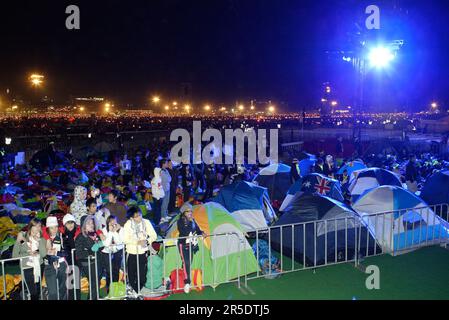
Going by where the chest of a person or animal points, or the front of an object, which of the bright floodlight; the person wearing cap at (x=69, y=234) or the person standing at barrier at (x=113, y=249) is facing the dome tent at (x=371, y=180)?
the bright floodlight

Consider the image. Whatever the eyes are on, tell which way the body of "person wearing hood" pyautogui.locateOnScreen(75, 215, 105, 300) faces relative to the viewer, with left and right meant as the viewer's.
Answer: facing the viewer and to the right of the viewer

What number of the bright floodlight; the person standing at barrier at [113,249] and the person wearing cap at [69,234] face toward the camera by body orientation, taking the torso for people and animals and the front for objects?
3

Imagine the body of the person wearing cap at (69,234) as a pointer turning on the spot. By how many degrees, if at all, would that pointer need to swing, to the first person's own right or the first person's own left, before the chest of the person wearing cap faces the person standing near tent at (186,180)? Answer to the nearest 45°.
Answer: approximately 135° to the first person's own left

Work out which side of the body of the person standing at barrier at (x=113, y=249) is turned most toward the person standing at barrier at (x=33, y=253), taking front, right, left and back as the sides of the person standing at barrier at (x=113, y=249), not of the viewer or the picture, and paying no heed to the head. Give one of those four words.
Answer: right

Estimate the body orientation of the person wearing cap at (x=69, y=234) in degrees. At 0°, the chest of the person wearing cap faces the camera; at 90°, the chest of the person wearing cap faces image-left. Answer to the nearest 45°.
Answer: approximately 0°

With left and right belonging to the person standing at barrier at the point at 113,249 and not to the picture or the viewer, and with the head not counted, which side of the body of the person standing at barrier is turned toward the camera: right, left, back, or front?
front

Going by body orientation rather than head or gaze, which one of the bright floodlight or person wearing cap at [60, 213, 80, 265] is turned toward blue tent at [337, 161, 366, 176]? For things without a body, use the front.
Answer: the bright floodlight

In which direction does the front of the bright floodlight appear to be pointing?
toward the camera

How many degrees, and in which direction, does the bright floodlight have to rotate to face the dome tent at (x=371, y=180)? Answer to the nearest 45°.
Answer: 0° — it already faces it

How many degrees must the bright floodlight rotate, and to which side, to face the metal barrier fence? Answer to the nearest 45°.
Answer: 0° — it already faces it

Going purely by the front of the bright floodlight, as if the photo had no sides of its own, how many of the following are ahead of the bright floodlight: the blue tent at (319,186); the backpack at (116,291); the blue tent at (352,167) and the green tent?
4
